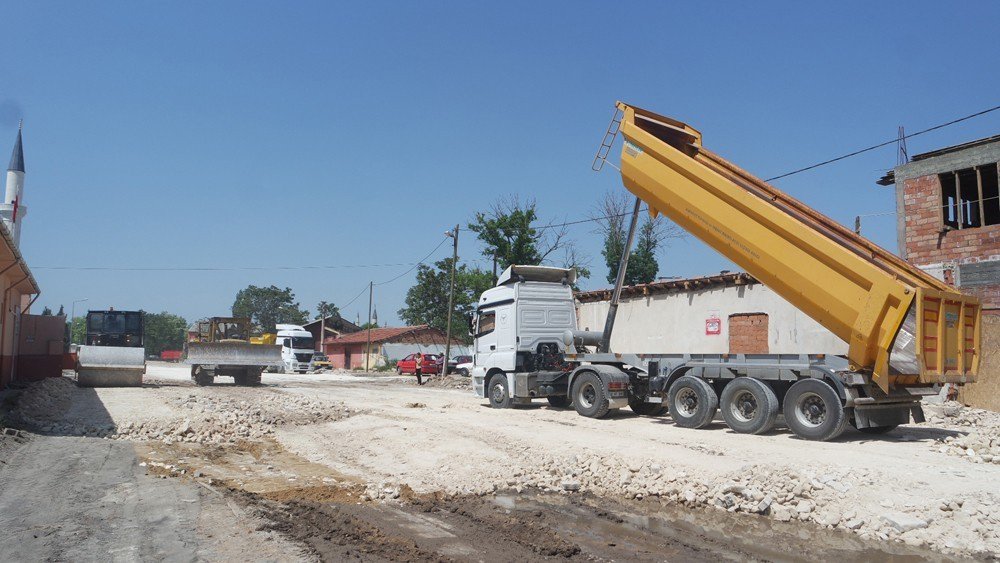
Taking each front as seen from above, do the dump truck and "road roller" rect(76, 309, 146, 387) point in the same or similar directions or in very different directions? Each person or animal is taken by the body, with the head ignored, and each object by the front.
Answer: very different directions

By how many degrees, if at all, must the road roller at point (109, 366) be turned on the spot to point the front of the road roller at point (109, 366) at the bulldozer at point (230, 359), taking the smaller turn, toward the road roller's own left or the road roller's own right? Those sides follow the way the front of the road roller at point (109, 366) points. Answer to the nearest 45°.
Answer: approximately 135° to the road roller's own left

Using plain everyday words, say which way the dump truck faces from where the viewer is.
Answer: facing away from the viewer and to the left of the viewer

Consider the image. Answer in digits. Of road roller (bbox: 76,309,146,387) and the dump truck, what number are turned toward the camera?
1

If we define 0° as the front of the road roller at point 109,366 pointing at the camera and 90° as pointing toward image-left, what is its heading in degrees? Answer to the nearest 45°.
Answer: approximately 0°

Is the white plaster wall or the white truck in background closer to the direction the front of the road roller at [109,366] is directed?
the white plaster wall

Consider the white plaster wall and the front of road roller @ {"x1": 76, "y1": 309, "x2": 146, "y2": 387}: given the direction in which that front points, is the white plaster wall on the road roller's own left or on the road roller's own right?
on the road roller's own left

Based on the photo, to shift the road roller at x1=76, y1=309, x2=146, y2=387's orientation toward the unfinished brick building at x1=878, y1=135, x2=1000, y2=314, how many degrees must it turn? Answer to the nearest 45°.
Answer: approximately 45° to its left
